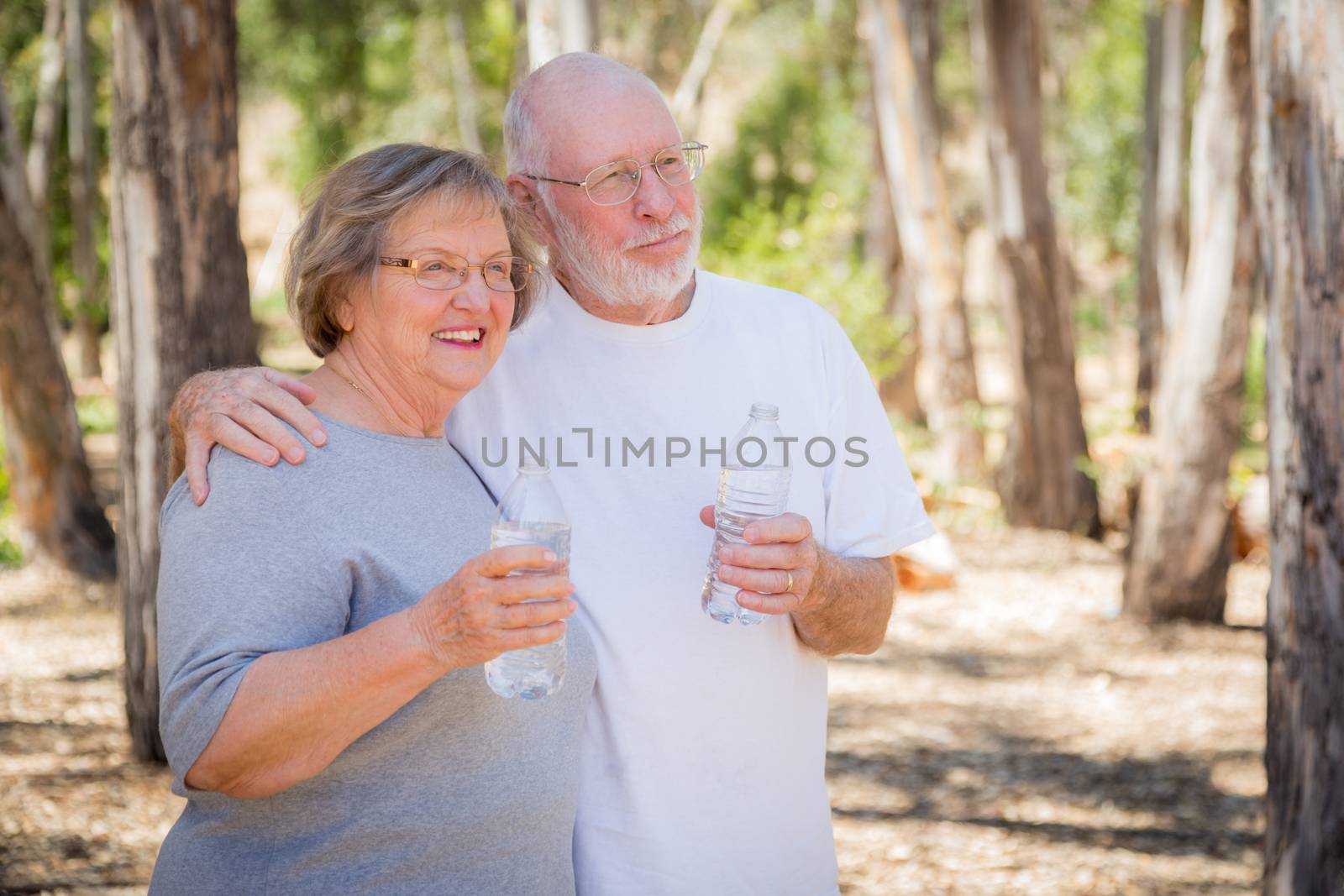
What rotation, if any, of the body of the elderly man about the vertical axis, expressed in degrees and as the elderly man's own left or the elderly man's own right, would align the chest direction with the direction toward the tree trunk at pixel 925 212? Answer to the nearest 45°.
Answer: approximately 180°

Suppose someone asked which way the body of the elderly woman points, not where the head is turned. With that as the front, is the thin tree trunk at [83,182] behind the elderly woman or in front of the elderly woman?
behind

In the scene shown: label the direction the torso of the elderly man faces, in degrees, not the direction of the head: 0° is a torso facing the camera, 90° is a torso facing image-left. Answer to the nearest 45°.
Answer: approximately 0°

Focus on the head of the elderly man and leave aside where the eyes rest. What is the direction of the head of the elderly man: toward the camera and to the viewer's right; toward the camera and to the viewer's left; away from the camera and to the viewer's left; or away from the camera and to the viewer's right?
toward the camera and to the viewer's right

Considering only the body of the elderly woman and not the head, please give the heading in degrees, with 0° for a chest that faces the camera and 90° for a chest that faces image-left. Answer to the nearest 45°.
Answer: approximately 315°

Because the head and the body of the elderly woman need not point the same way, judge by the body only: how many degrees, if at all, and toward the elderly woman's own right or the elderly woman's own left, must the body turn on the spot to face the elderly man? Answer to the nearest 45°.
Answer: approximately 90° to the elderly woman's own left

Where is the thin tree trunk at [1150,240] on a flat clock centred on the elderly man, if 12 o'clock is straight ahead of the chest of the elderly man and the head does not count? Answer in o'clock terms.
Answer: The thin tree trunk is roughly at 7 o'clock from the elderly man.

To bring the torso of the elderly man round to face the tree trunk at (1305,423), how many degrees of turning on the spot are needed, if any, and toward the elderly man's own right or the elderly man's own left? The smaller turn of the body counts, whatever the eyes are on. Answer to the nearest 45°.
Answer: approximately 90° to the elderly man's own left
